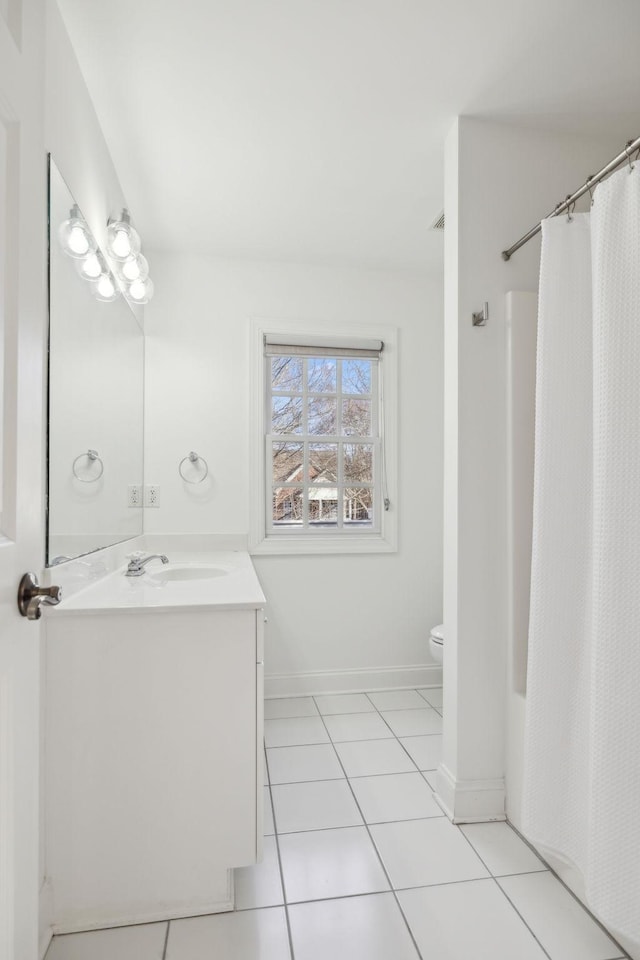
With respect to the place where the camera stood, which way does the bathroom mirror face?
facing to the right of the viewer

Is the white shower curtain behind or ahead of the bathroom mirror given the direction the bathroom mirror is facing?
ahead

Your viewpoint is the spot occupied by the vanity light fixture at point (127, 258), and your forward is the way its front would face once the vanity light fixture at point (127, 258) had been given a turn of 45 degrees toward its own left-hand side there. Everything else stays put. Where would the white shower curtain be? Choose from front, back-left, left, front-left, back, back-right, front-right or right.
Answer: right

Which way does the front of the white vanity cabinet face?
to the viewer's right

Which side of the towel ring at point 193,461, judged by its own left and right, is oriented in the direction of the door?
front

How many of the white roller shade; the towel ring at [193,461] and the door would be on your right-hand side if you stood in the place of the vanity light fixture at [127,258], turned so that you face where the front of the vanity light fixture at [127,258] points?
1

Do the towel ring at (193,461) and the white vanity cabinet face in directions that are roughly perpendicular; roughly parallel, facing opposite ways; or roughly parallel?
roughly perpendicular

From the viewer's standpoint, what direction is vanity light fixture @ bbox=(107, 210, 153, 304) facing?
to the viewer's right

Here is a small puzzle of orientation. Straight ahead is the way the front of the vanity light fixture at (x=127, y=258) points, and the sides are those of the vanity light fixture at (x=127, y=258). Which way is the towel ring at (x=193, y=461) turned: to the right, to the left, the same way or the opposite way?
to the right

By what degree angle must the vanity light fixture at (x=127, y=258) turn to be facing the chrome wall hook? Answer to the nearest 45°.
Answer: approximately 45° to its right

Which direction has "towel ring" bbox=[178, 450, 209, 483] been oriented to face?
toward the camera

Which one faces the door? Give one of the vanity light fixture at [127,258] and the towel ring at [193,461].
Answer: the towel ring

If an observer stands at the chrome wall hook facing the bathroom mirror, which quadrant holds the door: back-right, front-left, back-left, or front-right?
front-left
